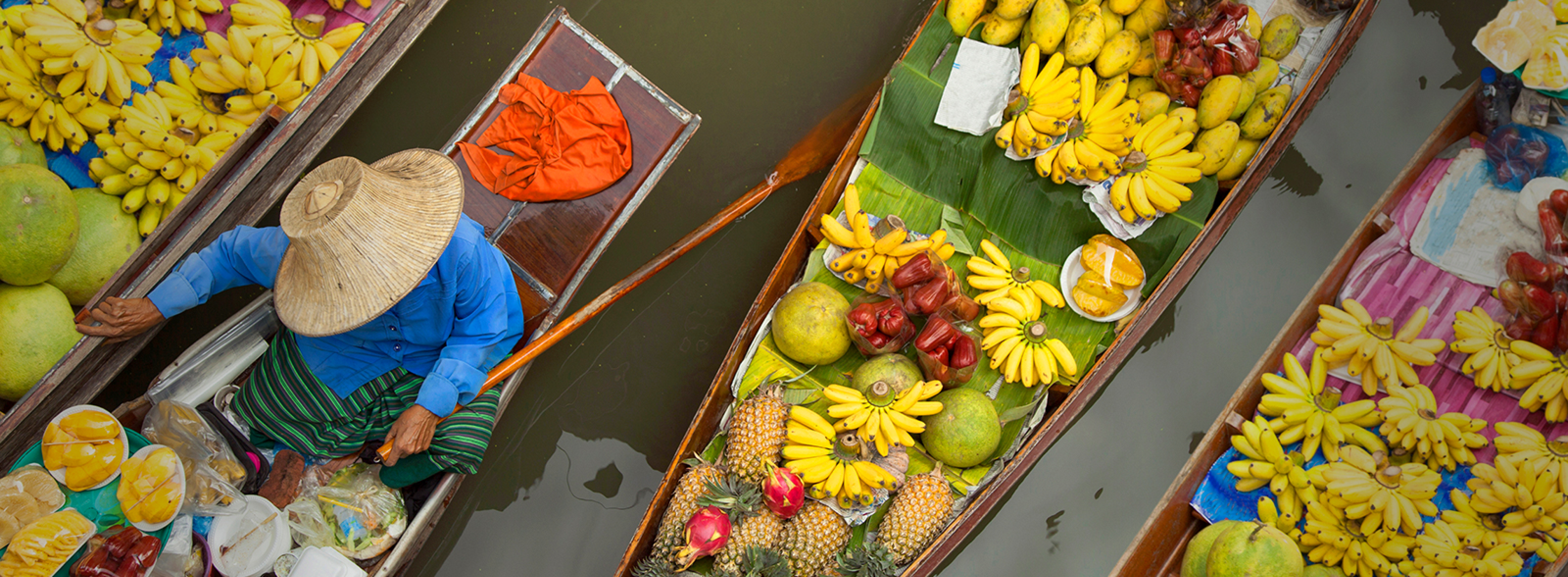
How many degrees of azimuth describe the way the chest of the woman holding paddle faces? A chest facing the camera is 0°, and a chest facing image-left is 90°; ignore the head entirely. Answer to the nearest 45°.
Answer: approximately 45°

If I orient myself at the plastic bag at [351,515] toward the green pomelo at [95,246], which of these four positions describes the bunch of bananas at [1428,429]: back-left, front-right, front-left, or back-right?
back-right

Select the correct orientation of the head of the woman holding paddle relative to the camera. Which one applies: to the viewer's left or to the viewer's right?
to the viewer's left

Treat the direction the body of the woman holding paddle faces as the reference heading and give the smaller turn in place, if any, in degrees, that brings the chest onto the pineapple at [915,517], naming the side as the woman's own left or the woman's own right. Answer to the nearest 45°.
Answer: approximately 135° to the woman's own left

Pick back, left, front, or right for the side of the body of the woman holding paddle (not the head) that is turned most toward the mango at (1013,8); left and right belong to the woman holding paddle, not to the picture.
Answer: back

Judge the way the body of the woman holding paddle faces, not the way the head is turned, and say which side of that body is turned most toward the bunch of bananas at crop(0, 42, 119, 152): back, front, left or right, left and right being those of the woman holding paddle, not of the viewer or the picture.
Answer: right
